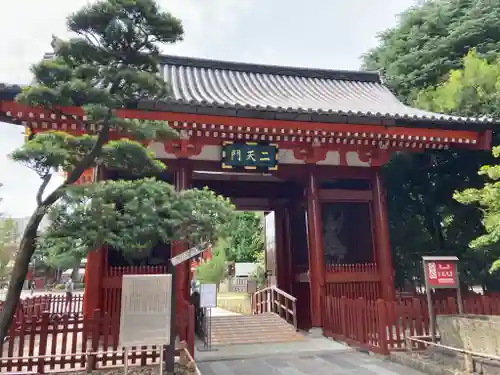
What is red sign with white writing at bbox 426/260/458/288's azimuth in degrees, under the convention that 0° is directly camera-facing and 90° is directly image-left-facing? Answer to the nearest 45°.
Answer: approximately 0°

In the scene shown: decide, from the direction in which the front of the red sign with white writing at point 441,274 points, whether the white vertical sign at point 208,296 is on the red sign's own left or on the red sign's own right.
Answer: on the red sign's own right

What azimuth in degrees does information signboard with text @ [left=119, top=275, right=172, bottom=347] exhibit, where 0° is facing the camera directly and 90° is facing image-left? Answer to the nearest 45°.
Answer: approximately 0°
